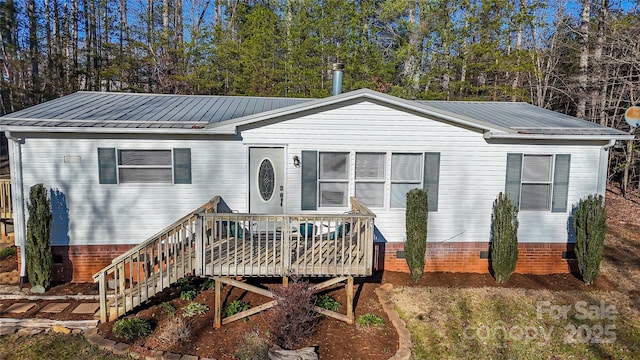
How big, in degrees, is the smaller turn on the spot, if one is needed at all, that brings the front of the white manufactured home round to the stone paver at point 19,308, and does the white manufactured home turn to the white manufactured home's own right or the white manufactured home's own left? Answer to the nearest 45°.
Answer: approximately 90° to the white manufactured home's own right

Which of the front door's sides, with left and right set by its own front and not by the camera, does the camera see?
front

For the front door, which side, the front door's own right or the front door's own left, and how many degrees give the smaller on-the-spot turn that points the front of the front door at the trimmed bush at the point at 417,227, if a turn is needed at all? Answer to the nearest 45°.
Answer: approximately 90° to the front door's own left

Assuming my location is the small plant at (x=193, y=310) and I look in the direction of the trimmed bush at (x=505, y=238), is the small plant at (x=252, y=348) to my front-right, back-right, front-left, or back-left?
front-right

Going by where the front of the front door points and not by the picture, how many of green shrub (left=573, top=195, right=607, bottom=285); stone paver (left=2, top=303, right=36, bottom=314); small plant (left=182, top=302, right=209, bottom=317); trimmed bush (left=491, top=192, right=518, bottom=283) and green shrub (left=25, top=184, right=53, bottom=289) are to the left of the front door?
2

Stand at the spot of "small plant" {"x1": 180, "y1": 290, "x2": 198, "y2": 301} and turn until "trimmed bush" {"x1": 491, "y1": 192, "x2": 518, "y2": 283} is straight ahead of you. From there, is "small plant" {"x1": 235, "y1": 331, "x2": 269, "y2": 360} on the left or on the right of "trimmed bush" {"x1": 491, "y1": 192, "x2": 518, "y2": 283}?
right

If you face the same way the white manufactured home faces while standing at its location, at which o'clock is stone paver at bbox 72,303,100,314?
The stone paver is roughly at 2 o'clock from the white manufactured home.

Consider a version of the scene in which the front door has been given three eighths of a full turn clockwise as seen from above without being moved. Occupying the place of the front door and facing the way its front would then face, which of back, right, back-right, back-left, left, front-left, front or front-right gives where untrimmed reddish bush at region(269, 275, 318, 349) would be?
back-left

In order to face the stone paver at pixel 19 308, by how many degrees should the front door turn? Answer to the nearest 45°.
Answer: approximately 90° to its right

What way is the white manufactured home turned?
toward the camera

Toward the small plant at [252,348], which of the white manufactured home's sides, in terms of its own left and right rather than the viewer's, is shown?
front

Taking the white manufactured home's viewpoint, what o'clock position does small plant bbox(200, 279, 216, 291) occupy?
The small plant is roughly at 2 o'clock from the white manufactured home.

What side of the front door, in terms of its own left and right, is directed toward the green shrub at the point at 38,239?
right

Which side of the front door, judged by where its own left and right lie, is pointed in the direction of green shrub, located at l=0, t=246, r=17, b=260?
right
